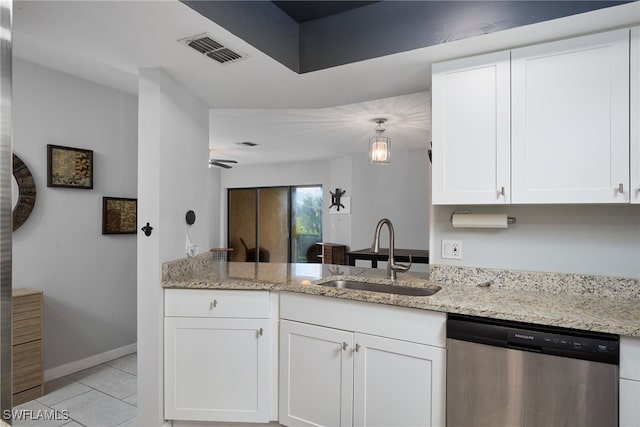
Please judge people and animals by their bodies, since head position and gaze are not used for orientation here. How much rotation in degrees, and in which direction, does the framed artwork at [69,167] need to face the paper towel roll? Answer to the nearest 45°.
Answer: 0° — it already faces it

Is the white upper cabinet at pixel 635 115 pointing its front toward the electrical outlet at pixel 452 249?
no

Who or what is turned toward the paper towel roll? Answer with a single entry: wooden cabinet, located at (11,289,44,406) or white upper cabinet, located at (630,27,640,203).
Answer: the wooden cabinet

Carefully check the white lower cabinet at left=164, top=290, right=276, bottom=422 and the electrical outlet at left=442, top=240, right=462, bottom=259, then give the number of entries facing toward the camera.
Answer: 2

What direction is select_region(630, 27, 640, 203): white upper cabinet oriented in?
toward the camera

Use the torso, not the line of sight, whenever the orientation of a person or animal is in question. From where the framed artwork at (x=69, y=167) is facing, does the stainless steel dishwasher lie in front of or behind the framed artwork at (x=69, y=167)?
in front

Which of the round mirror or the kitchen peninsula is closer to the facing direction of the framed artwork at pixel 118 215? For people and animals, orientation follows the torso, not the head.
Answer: the kitchen peninsula

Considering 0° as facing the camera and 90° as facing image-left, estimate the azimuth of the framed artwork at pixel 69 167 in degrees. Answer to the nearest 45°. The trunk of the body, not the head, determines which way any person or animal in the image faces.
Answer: approximately 315°

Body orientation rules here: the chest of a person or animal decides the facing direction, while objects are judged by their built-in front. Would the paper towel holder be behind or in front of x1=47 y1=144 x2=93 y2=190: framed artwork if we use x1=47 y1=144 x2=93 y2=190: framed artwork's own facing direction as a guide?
in front

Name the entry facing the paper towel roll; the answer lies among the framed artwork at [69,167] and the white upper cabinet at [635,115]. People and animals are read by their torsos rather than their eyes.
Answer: the framed artwork

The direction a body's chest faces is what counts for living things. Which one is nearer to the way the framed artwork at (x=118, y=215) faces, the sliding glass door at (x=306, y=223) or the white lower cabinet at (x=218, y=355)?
the white lower cabinet

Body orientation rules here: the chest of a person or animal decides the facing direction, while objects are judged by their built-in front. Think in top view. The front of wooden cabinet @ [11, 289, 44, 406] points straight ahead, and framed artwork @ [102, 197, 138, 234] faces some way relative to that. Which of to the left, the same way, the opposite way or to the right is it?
the same way

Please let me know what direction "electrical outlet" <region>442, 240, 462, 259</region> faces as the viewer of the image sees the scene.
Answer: facing the viewer

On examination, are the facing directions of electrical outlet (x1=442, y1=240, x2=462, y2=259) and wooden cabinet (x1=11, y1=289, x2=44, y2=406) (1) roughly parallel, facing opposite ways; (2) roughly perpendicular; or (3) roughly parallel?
roughly perpendicular

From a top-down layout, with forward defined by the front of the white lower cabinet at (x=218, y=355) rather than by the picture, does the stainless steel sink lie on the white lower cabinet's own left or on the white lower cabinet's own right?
on the white lower cabinet's own left

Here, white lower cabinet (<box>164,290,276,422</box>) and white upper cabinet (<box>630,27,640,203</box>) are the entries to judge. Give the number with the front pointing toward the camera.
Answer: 2

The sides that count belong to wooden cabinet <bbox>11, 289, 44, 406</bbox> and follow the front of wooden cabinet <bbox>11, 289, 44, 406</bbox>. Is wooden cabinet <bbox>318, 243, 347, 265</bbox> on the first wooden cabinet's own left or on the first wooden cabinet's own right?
on the first wooden cabinet's own left

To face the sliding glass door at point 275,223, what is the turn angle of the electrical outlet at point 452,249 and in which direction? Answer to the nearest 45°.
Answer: approximately 135° to its right

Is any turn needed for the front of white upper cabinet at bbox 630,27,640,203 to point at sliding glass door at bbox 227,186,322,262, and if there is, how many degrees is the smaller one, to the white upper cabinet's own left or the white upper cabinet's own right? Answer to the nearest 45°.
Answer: approximately 135° to the white upper cabinet's own right

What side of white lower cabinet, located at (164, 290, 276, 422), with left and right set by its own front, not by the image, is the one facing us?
front

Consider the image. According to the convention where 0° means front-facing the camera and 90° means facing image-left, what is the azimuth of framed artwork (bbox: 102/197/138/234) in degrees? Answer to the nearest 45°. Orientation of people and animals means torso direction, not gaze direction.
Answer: approximately 315°

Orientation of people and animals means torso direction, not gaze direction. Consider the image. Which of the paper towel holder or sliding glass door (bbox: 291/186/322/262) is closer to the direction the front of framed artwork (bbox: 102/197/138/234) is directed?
the paper towel holder

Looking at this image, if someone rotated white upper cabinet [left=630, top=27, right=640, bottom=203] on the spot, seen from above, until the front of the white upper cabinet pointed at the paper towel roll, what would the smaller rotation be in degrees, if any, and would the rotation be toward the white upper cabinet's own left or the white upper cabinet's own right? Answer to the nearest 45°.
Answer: approximately 90° to the white upper cabinet's own right
